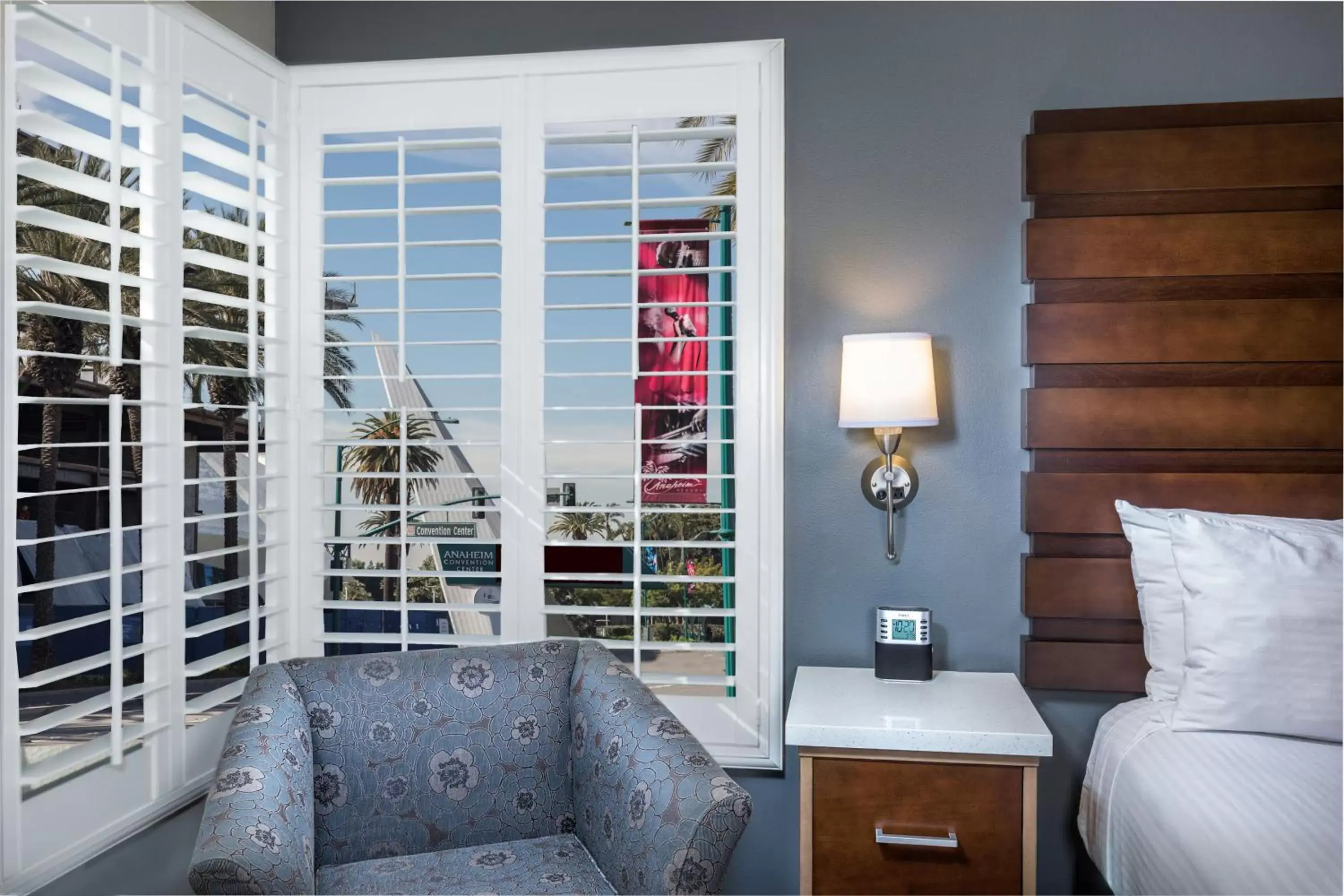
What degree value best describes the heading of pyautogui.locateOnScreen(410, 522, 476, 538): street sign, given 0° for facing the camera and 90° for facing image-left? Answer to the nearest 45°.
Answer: approximately 0°

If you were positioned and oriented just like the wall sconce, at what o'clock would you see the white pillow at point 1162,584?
The white pillow is roughly at 9 o'clock from the wall sconce.

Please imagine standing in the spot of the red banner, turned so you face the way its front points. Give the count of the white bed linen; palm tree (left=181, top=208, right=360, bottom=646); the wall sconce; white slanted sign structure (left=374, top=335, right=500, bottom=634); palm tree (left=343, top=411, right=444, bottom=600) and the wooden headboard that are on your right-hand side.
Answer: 3

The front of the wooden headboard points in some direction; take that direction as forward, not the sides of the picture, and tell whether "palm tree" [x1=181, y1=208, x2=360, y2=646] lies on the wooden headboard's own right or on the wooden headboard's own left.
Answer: on the wooden headboard's own right

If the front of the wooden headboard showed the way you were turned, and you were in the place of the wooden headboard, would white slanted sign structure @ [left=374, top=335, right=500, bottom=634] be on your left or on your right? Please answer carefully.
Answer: on your right
